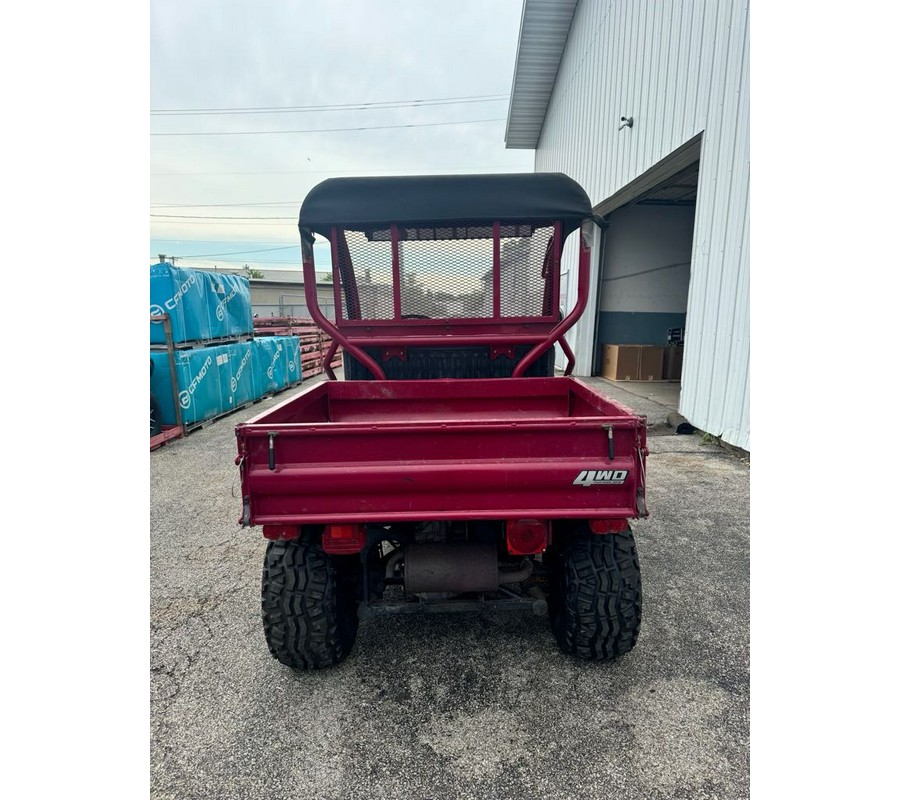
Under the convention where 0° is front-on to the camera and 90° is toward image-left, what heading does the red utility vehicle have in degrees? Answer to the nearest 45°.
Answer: approximately 180°

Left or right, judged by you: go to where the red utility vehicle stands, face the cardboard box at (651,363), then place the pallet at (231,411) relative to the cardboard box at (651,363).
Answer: left

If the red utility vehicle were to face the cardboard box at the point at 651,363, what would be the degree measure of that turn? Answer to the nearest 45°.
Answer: approximately 45° to its right

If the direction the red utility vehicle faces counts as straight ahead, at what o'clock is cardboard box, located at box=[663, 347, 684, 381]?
The cardboard box is roughly at 1 o'clock from the red utility vehicle.

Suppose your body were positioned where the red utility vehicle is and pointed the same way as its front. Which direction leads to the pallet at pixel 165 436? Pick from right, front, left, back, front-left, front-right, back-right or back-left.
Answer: front-left

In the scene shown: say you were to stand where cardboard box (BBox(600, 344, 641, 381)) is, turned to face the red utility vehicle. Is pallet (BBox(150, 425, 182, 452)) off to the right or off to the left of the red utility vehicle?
right

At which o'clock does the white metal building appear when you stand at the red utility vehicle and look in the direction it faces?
The white metal building is roughly at 1 o'clock from the red utility vehicle.

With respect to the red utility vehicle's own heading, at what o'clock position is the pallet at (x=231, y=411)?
The pallet is roughly at 11 o'clock from the red utility vehicle.

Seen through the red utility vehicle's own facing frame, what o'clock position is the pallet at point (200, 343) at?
The pallet is roughly at 11 o'clock from the red utility vehicle.
